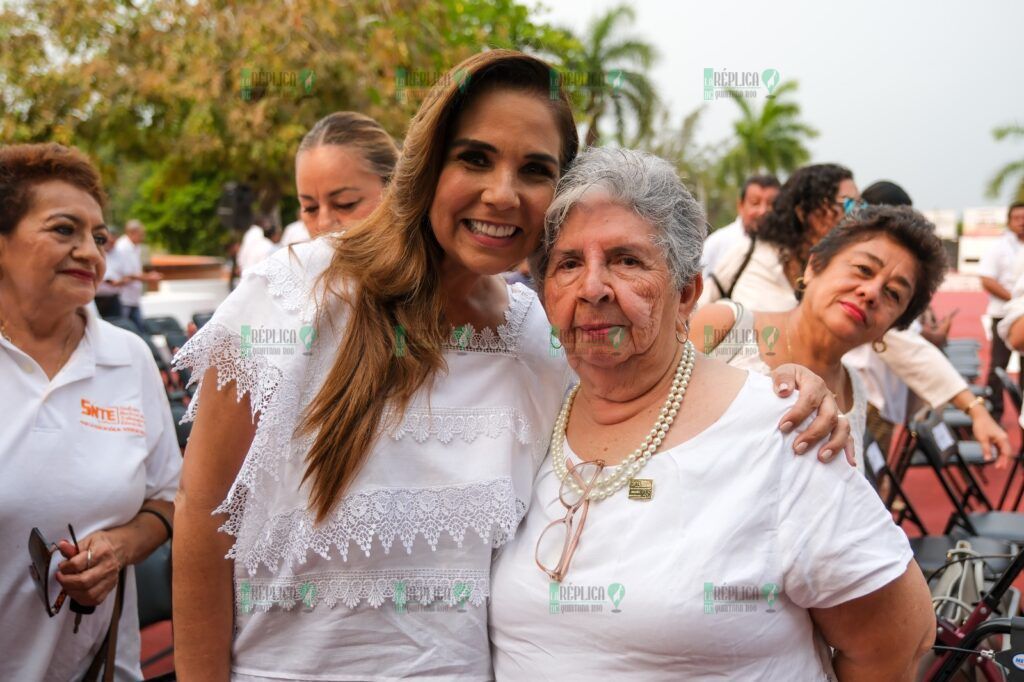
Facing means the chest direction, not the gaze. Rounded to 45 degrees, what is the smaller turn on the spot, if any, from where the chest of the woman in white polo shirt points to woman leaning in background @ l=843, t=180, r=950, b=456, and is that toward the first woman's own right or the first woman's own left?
approximately 45° to the first woman's own left

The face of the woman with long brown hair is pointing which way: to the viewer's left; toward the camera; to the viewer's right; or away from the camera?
toward the camera

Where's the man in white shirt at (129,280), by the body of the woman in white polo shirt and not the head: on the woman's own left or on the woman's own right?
on the woman's own left

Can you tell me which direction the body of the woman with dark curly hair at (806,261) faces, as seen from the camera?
to the viewer's right

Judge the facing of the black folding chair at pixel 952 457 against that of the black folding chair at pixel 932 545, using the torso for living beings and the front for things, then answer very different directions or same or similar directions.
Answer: same or similar directions

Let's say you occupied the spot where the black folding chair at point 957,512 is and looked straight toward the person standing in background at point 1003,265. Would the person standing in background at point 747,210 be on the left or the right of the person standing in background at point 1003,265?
left

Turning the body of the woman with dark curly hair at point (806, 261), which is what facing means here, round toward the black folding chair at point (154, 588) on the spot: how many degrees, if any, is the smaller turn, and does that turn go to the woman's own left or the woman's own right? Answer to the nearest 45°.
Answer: approximately 135° to the woman's own right

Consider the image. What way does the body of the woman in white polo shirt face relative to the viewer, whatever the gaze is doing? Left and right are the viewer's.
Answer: facing the viewer and to the right of the viewer
